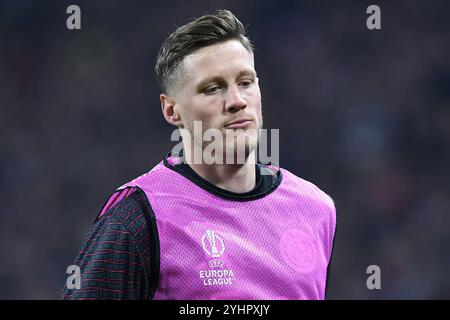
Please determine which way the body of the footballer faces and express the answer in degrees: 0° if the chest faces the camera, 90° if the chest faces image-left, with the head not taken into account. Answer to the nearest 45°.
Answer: approximately 315°
